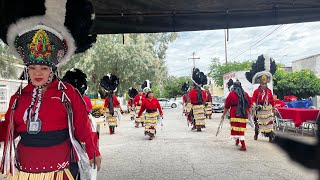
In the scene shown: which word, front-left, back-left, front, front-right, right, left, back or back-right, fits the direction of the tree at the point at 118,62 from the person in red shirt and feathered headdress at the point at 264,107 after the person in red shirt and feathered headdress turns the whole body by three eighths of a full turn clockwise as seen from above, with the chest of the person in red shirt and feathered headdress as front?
front

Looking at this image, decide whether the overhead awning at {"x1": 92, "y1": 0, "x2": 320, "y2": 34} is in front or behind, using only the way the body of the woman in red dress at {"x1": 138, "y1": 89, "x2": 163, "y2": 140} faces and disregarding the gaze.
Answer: in front

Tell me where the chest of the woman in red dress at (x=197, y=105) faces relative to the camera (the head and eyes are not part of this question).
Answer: away from the camera

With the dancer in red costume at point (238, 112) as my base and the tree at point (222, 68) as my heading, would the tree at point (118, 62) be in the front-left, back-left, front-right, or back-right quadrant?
front-left

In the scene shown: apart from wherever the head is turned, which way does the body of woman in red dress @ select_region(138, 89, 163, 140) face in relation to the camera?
toward the camera

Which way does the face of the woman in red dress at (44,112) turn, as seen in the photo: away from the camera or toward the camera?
toward the camera

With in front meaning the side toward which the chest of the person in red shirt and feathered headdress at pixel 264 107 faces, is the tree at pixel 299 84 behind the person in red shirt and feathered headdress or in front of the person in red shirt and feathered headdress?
behind

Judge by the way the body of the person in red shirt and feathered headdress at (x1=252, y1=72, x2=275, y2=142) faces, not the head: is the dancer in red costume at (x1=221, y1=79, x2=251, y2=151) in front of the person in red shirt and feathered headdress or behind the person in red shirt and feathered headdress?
in front

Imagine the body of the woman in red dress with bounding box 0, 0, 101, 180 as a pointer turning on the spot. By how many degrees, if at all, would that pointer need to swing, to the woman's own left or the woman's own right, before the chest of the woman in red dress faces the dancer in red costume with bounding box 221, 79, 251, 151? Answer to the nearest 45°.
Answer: approximately 135° to the woman's own left

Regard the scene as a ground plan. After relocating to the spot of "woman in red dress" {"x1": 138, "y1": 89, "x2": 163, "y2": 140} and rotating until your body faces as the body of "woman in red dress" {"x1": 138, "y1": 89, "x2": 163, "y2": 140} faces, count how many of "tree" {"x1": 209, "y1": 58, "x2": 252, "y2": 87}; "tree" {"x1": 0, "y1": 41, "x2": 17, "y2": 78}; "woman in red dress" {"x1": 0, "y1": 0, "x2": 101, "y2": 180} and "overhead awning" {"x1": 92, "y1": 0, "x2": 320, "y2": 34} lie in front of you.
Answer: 2

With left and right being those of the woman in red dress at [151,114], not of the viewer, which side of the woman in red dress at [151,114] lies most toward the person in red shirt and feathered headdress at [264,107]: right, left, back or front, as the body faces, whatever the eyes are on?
left

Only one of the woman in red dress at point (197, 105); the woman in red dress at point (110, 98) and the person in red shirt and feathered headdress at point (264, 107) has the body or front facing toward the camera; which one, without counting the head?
the person in red shirt and feathered headdress at point (264, 107)

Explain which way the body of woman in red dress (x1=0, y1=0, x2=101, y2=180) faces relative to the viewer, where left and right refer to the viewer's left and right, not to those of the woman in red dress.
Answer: facing the viewer
